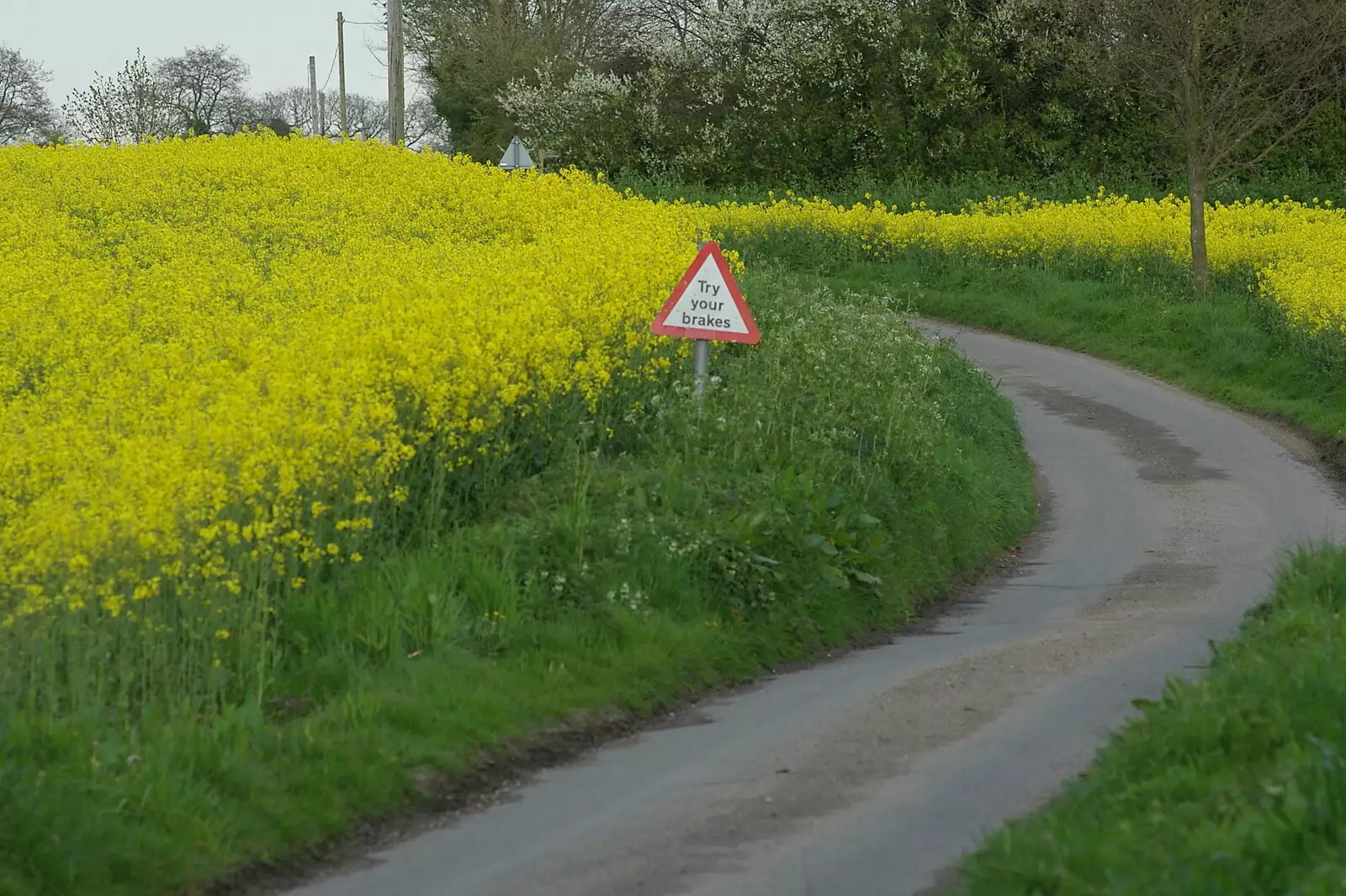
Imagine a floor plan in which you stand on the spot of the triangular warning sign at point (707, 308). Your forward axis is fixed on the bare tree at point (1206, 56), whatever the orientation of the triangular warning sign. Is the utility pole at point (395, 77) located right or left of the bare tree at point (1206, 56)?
left

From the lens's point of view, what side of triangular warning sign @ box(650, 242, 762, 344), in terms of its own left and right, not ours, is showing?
front

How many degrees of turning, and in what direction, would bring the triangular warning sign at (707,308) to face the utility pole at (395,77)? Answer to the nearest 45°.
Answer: approximately 180°

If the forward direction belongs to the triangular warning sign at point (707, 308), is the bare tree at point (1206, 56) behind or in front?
behind

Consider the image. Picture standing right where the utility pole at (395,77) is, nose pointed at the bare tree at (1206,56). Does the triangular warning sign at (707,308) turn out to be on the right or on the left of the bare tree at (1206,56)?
right
